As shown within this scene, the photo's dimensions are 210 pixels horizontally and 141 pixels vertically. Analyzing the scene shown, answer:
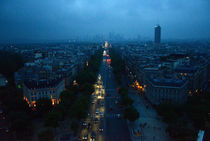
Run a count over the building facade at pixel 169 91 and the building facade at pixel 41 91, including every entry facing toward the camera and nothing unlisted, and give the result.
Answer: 2

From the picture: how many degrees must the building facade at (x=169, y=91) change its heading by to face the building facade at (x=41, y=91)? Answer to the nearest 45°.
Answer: approximately 90° to its right

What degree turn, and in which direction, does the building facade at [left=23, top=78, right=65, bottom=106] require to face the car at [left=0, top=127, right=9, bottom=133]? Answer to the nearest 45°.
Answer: approximately 45° to its right

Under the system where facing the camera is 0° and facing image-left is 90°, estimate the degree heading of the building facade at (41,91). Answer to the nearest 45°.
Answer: approximately 0°

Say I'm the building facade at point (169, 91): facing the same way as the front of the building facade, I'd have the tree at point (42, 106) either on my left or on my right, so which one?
on my right

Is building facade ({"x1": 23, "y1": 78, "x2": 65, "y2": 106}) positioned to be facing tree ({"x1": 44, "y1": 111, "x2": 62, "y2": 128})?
yes
